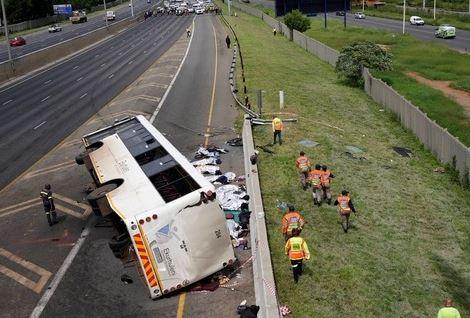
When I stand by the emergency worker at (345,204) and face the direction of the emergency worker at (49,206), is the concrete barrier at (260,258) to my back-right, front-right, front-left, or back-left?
front-left

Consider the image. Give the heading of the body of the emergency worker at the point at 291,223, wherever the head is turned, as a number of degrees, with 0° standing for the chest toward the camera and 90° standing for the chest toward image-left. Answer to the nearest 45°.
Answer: approximately 180°

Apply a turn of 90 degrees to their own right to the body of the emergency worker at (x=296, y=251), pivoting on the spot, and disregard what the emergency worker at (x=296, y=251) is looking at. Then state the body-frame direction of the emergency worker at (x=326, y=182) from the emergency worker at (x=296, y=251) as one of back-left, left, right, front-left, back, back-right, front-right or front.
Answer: left

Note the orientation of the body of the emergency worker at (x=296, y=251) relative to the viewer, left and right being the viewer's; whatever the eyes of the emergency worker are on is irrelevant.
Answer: facing away from the viewer
